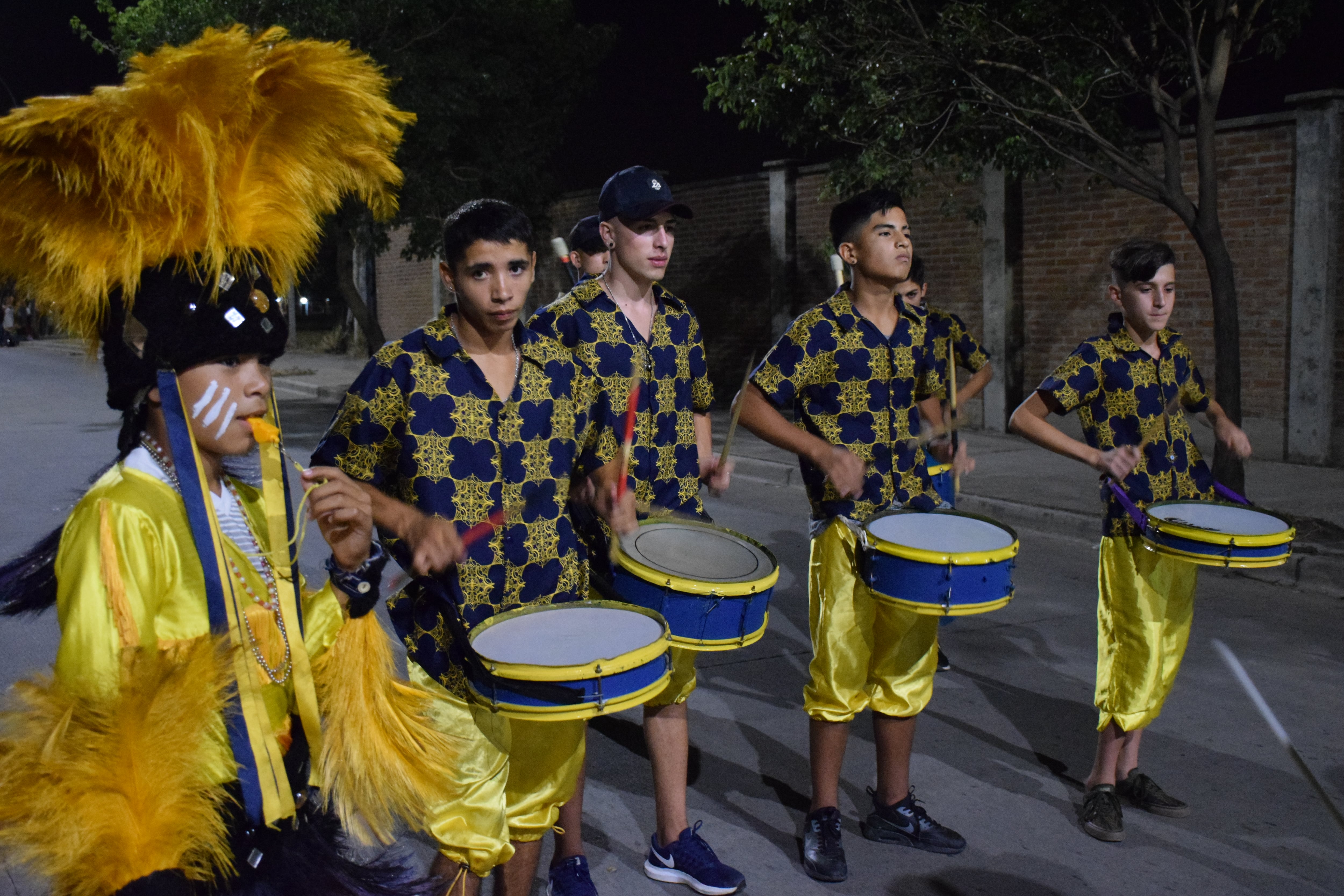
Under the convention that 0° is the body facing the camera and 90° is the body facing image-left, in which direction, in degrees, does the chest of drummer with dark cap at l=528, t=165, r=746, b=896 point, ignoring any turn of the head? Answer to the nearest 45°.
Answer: approximately 315°

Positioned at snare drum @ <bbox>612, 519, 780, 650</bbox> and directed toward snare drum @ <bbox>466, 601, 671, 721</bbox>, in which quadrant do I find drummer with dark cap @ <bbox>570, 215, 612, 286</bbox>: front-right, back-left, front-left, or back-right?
back-right

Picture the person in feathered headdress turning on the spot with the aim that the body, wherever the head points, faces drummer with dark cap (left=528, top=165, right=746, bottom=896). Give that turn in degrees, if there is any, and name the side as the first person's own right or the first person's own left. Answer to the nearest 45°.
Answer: approximately 90° to the first person's own left

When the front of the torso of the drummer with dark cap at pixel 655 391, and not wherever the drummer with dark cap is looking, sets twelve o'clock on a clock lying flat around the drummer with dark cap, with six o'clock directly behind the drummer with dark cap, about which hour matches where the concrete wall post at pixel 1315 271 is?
The concrete wall post is roughly at 9 o'clock from the drummer with dark cap.

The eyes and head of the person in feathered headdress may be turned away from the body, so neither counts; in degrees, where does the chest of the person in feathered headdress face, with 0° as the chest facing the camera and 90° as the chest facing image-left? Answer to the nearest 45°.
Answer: approximately 315°

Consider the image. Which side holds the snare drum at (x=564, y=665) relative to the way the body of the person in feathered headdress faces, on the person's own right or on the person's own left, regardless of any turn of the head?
on the person's own left

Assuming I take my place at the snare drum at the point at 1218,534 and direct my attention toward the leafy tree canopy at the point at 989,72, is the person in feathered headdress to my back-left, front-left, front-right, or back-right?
back-left
